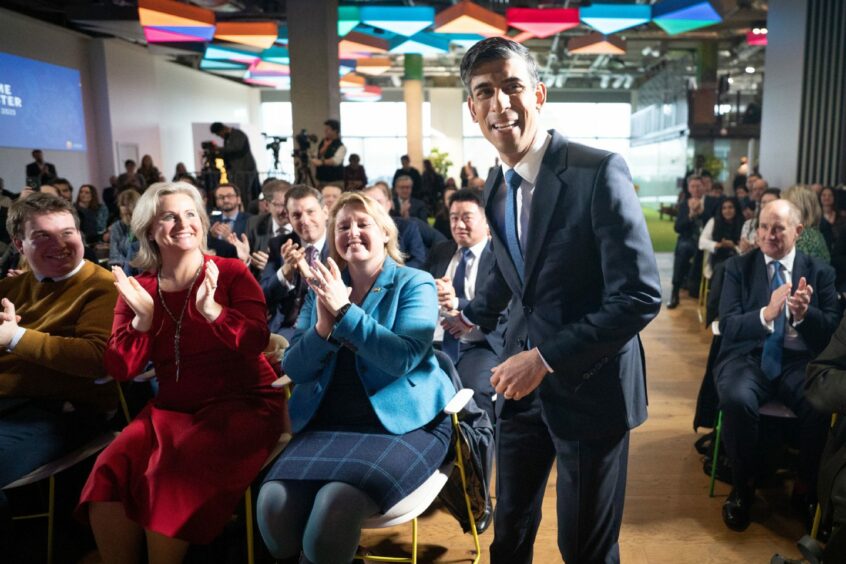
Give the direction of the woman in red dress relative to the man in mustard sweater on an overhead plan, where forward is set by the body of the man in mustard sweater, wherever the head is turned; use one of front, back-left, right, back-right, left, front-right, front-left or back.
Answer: left

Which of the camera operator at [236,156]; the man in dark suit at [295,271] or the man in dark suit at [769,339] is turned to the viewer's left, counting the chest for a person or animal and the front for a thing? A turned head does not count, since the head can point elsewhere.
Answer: the camera operator

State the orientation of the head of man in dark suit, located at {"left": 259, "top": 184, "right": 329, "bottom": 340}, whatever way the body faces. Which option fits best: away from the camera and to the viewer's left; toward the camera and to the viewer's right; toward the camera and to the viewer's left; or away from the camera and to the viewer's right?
toward the camera and to the viewer's right

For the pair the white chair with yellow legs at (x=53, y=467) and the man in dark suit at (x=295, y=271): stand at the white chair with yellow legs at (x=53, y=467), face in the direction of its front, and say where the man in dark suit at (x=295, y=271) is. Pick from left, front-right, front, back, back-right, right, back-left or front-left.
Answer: back

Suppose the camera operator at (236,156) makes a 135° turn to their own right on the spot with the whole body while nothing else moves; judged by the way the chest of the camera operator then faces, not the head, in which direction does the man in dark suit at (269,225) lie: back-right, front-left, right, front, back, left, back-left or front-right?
back-right

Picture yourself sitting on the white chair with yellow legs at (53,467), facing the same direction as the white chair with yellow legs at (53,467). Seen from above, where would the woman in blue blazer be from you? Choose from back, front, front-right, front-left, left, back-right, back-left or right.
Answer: left

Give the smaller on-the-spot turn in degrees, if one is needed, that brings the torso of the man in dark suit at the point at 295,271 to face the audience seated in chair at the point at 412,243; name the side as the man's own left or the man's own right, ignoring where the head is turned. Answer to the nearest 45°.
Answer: approximately 135° to the man's own left

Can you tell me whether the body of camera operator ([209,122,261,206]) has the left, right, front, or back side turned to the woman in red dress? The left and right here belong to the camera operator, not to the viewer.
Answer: left

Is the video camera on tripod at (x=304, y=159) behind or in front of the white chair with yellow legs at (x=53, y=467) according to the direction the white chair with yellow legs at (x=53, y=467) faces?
behind

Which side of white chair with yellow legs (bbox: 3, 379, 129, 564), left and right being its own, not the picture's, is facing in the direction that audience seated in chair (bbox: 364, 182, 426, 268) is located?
back
